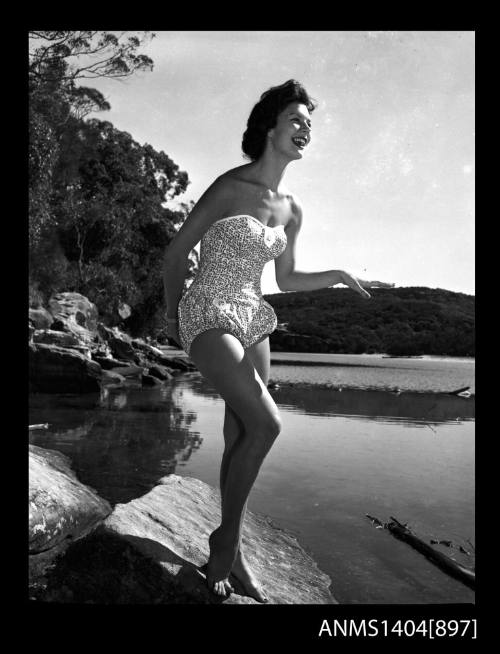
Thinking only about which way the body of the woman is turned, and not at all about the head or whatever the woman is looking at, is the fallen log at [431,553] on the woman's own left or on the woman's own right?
on the woman's own left

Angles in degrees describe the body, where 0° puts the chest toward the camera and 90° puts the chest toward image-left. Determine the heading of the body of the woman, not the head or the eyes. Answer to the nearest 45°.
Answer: approximately 315°

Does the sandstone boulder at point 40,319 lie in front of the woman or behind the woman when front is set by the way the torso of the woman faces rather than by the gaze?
behind

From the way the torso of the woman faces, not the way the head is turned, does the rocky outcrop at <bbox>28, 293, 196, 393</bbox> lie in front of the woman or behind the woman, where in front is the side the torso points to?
behind
